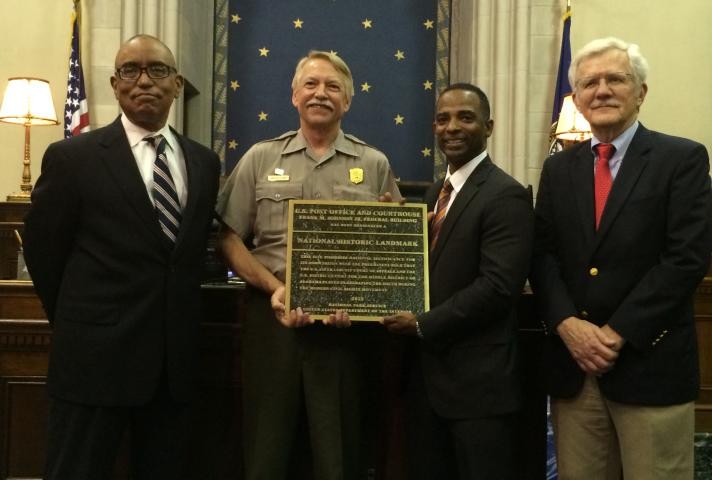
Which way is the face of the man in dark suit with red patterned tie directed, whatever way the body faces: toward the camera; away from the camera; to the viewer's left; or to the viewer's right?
toward the camera

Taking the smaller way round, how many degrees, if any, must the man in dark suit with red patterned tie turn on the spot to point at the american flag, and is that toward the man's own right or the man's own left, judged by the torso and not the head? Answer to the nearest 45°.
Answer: approximately 90° to the man's own right

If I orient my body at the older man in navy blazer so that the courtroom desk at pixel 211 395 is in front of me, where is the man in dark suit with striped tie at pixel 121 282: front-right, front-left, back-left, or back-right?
front-left

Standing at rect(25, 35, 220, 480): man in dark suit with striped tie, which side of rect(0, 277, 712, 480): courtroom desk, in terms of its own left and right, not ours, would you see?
front

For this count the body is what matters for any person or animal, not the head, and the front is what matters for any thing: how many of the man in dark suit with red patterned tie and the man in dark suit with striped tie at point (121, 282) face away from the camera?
0

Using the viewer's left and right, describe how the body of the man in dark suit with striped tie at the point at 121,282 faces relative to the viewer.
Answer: facing the viewer and to the right of the viewer

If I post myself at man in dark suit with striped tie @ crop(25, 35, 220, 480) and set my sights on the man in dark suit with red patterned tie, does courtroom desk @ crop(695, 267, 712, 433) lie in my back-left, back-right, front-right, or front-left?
front-left

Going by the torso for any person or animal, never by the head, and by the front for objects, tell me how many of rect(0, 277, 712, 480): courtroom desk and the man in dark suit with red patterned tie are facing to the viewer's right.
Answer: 0

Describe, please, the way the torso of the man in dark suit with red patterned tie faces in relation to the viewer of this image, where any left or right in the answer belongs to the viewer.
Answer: facing the viewer and to the left of the viewer

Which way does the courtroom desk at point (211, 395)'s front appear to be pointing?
toward the camera

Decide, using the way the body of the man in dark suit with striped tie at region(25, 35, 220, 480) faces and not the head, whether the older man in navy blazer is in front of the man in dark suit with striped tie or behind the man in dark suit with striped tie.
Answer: in front

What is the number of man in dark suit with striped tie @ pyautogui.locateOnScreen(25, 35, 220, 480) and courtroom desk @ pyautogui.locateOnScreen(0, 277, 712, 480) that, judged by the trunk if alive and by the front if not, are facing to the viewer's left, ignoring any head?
0

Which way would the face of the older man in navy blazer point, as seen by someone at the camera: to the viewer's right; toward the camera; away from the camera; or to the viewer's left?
toward the camera

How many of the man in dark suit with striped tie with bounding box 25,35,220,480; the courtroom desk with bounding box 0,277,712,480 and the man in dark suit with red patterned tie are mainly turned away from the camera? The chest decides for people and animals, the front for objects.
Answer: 0
